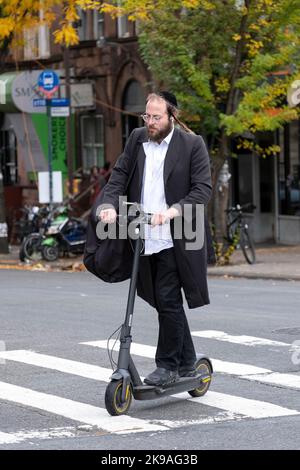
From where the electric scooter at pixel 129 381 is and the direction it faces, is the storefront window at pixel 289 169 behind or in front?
behind

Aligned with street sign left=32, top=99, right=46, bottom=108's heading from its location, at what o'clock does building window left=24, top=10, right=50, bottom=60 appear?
The building window is roughly at 6 o'clock from the street sign.

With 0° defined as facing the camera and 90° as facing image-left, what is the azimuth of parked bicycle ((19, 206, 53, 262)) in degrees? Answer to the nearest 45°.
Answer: approximately 45°

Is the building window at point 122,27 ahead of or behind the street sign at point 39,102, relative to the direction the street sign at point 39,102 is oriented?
behind

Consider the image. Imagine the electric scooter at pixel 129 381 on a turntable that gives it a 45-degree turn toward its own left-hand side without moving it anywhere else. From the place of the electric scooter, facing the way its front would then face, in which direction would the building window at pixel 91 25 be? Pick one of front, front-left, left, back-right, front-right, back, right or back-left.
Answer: back
